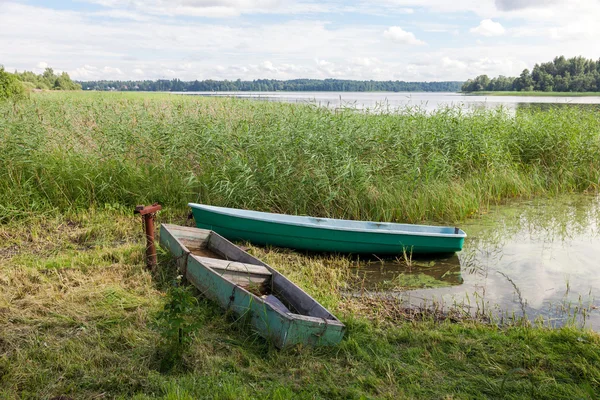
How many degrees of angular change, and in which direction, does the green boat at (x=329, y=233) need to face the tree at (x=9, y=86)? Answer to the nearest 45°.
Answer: approximately 45° to its right

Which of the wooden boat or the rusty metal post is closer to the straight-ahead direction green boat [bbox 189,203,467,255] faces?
the rusty metal post

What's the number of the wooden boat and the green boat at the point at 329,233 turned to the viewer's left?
1

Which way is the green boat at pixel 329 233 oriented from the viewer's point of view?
to the viewer's left

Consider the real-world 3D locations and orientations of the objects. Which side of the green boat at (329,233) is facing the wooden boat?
left

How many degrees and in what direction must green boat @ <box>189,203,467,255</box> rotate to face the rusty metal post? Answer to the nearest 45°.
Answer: approximately 45° to its left
